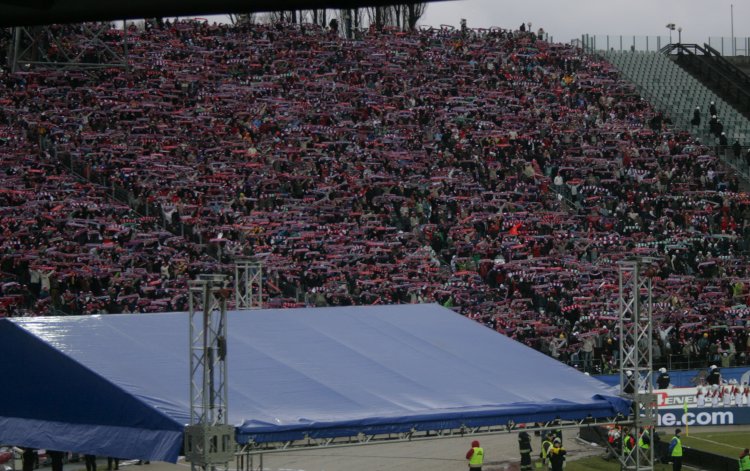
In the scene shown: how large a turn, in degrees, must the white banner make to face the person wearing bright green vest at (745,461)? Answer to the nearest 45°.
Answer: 0° — it already faces them

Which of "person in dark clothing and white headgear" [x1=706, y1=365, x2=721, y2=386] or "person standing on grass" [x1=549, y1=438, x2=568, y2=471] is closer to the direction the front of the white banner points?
the person standing on grass

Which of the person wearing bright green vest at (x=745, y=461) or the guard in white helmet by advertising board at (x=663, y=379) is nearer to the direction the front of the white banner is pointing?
the person wearing bright green vest

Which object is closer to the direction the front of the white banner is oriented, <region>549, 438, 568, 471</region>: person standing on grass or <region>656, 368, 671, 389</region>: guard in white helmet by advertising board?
the person standing on grass

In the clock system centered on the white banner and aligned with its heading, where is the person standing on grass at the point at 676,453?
The person standing on grass is roughly at 12 o'clock from the white banner.

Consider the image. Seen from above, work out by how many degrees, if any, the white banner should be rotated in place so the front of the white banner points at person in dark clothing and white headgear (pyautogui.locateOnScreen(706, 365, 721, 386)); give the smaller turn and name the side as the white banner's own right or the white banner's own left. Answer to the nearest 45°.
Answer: approximately 180°

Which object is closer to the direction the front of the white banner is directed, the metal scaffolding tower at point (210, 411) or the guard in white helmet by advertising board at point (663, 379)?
the metal scaffolding tower

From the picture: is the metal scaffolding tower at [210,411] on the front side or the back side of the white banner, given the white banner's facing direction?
on the front side

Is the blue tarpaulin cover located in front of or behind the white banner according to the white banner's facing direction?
in front

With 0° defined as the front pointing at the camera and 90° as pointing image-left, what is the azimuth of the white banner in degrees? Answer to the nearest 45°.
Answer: approximately 0°
